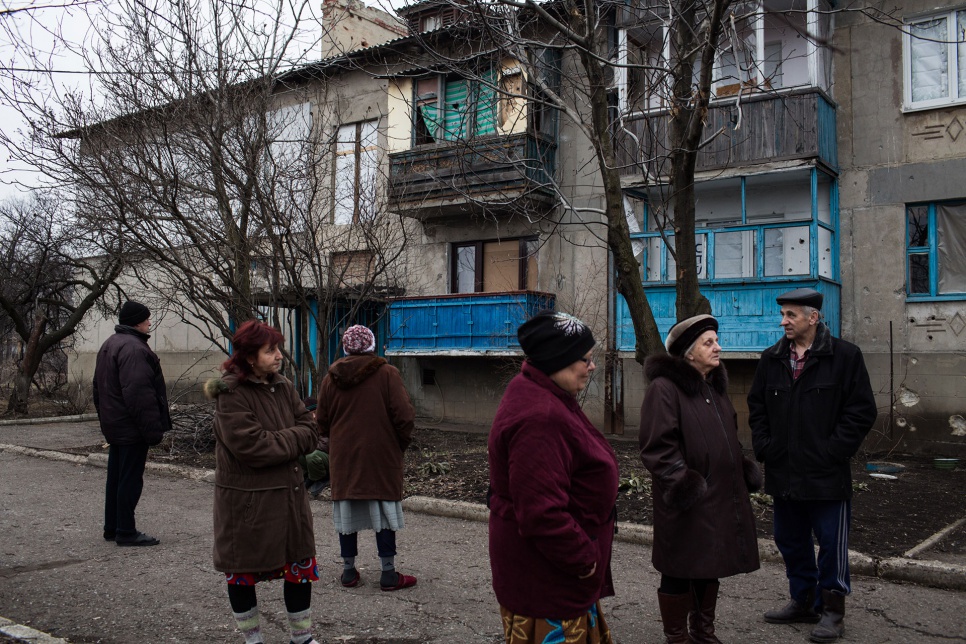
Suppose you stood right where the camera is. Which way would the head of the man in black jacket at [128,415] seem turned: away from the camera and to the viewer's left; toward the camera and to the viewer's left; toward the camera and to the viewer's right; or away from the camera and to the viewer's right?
away from the camera and to the viewer's right

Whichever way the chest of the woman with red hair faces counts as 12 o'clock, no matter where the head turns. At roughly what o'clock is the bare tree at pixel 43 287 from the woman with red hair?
The bare tree is roughly at 7 o'clock from the woman with red hair.

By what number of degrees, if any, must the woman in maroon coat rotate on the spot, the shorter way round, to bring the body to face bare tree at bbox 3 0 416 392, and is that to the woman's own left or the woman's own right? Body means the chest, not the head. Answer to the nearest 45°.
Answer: approximately 135° to the woman's own left

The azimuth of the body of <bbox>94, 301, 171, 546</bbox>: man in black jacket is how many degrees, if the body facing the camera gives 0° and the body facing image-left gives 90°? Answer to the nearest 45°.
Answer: approximately 225°

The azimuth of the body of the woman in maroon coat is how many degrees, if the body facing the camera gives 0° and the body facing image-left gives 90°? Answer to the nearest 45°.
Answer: approximately 270°

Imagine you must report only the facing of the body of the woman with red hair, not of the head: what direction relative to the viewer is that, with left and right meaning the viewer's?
facing the viewer and to the right of the viewer

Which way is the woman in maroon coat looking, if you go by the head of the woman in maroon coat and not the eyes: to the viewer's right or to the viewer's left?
to the viewer's right

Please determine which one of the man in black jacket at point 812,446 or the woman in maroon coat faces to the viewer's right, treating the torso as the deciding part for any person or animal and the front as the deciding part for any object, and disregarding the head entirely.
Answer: the woman in maroon coat

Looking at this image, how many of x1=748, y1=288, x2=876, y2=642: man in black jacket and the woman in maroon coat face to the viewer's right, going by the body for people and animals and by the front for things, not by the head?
1

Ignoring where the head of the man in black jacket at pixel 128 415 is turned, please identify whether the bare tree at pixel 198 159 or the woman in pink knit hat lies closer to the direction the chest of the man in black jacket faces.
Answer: the bare tree

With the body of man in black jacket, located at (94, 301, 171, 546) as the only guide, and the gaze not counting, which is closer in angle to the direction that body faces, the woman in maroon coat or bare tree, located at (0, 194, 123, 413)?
the bare tree

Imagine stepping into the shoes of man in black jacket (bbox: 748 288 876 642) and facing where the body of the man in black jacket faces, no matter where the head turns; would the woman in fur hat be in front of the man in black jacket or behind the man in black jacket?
in front

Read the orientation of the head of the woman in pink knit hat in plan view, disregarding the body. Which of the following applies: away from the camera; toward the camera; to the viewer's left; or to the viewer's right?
away from the camera

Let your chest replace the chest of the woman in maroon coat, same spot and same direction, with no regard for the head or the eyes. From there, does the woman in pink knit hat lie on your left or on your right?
on your left
